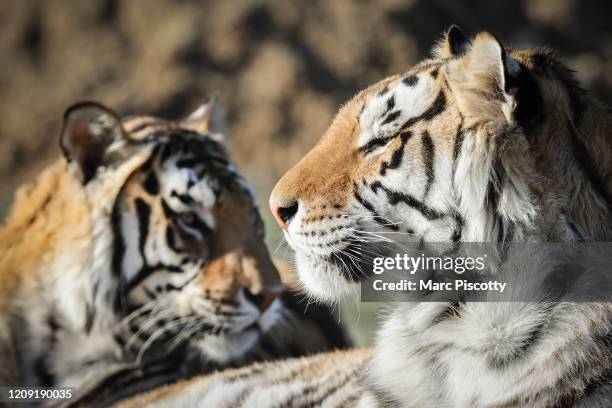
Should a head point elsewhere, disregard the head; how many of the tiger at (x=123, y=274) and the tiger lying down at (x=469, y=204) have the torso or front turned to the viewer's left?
1

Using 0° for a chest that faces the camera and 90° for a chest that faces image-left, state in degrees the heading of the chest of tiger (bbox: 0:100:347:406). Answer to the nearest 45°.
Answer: approximately 315°

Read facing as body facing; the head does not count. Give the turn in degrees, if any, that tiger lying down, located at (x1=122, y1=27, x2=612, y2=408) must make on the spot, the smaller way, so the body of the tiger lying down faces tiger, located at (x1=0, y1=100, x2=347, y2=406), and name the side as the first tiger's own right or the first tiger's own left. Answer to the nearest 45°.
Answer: approximately 45° to the first tiger's own right

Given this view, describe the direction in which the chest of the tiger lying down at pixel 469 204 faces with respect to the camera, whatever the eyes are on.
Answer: to the viewer's left
